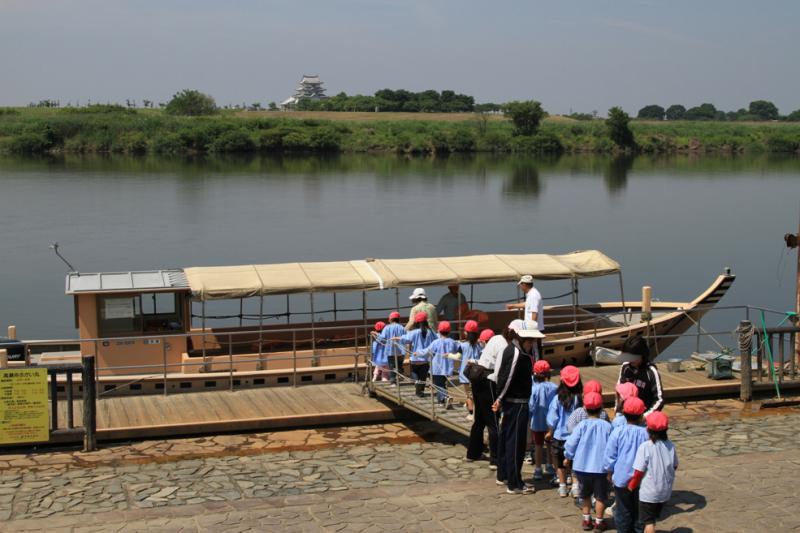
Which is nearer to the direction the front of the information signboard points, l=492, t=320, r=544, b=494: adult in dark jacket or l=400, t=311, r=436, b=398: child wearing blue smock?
the adult in dark jacket

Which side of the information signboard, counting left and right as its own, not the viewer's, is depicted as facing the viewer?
front

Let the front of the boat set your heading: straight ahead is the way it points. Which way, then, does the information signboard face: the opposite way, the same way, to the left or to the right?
to the right

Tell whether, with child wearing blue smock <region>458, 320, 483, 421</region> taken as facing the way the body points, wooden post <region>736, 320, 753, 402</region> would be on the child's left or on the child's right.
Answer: on the child's right

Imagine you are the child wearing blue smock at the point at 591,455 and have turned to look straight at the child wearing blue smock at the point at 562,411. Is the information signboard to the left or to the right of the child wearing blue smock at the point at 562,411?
left

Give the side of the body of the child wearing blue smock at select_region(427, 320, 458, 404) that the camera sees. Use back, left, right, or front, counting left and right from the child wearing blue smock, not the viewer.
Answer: back

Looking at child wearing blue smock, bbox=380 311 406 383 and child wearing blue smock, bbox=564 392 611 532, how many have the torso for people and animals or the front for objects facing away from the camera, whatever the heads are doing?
2

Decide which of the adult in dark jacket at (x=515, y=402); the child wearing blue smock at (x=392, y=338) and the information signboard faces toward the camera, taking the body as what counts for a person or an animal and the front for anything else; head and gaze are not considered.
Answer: the information signboard

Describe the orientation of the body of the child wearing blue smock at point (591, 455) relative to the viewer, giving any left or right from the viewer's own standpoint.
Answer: facing away from the viewer

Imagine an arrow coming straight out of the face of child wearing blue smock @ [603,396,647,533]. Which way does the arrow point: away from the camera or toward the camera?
away from the camera

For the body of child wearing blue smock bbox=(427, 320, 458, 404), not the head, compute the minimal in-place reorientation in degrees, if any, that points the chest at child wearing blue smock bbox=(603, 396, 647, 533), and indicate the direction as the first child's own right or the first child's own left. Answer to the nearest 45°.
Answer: approximately 180°

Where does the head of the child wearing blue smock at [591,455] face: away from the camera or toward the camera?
away from the camera

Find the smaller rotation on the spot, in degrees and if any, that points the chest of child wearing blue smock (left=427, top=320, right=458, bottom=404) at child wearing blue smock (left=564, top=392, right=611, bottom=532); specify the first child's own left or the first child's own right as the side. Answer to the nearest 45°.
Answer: approximately 180°

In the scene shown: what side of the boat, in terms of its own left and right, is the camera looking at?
right

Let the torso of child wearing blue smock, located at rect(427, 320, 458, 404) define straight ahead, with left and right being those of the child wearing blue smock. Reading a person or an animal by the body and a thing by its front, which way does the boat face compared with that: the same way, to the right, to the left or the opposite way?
to the right

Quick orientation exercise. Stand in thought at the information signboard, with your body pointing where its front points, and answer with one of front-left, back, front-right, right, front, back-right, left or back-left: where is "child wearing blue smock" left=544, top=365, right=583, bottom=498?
front-left
